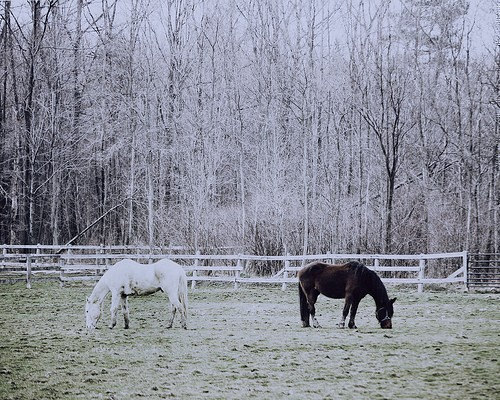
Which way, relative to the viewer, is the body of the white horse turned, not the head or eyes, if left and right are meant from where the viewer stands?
facing to the left of the viewer

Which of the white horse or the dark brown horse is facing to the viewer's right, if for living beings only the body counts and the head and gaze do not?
the dark brown horse

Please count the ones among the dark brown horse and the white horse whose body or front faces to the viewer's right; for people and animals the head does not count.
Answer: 1

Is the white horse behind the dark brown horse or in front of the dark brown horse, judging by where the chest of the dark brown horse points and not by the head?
behind

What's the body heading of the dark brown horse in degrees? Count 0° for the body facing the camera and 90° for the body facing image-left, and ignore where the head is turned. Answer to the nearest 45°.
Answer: approximately 270°

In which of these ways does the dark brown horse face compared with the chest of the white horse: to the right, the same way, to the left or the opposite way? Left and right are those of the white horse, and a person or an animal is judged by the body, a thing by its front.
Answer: the opposite way

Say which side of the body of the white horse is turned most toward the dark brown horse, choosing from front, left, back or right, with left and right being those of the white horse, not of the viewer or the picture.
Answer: back

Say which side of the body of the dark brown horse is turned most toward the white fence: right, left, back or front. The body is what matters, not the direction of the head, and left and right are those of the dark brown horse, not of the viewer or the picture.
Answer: left

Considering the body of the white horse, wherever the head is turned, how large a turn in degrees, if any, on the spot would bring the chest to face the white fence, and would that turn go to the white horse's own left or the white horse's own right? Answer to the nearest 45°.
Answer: approximately 90° to the white horse's own right
